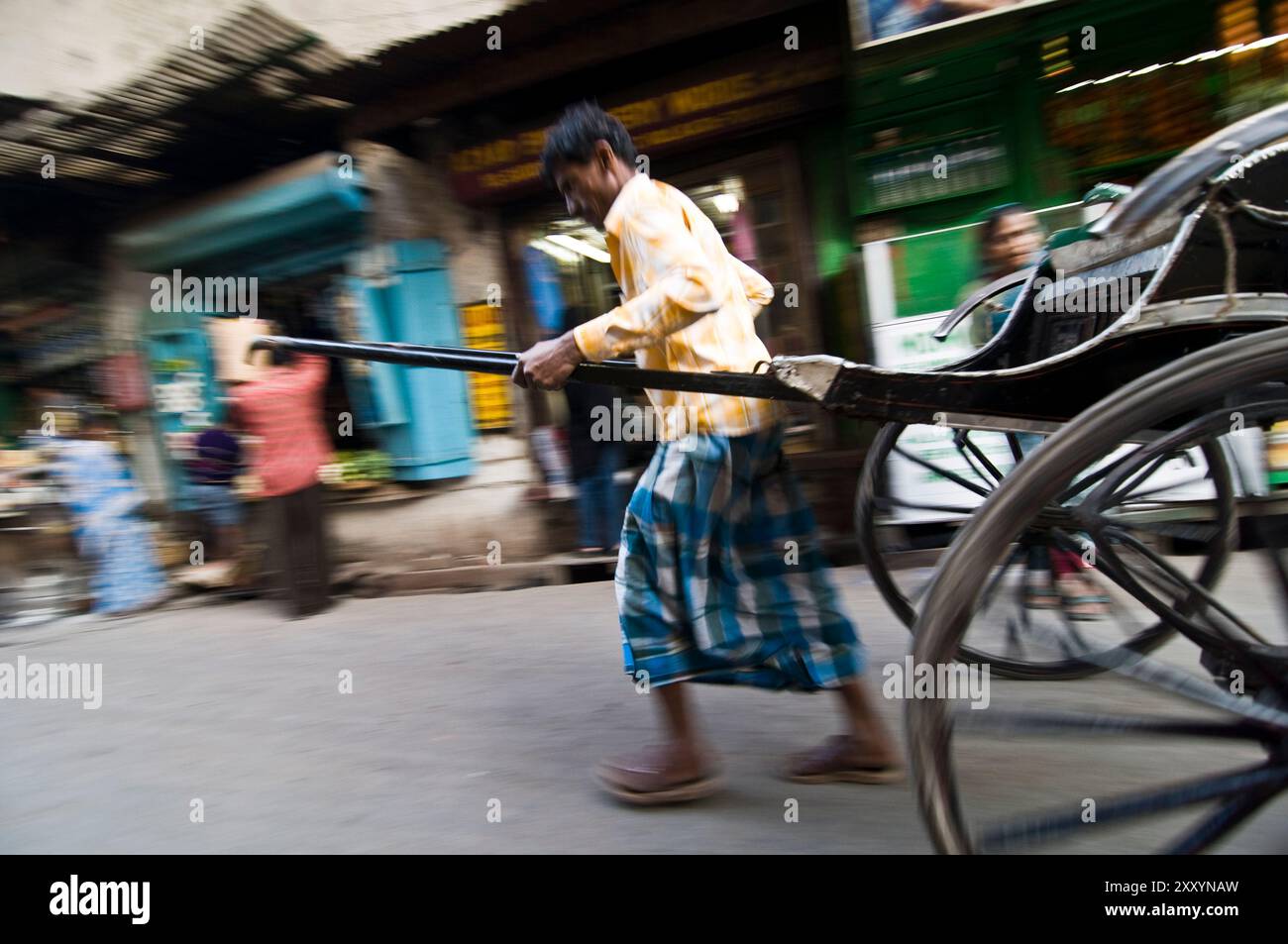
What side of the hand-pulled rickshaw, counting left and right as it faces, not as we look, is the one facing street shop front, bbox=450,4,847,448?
right

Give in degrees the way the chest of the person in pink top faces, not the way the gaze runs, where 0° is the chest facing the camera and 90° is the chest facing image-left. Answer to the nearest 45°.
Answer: approximately 180°

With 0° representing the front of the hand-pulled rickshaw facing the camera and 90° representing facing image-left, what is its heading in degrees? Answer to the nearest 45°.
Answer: approximately 90°

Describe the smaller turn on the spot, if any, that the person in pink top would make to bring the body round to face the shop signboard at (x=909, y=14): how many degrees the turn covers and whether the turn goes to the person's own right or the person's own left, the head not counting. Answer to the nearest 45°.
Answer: approximately 135° to the person's own right

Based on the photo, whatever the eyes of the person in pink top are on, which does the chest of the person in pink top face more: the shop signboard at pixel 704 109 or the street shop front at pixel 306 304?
the street shop front

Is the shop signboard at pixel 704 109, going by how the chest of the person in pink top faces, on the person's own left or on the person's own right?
on the person's own right

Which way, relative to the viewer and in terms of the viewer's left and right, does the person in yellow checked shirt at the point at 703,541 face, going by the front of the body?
facing to the left of the viewer

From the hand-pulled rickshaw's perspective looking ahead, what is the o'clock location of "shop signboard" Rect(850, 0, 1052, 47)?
The shop signboard is roughly at 3 o'clock from the hand-pulled rickshaw.
